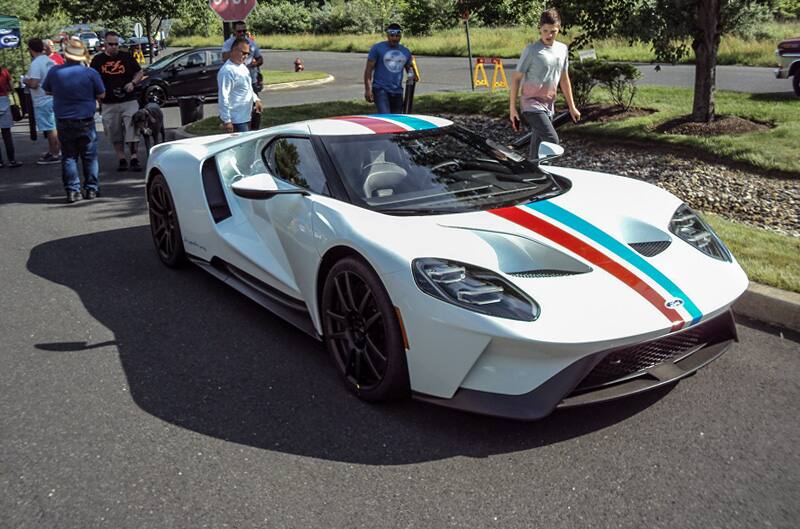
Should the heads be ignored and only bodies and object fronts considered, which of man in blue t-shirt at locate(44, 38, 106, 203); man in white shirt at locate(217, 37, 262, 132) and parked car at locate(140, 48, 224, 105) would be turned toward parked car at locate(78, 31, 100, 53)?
the man in blue t-shirt

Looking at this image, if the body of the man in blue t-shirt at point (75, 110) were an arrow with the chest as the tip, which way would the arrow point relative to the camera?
away from the camera

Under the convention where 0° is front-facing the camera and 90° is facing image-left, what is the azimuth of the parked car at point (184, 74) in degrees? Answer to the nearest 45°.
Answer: approximately 45°

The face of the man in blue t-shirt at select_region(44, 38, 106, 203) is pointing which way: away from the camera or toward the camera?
away from the camera

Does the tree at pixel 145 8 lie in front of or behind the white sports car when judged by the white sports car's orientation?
behind

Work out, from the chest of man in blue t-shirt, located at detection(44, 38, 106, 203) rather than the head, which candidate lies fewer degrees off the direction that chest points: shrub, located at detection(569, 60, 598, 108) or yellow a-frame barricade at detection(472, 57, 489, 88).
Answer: the yellow a-frame barricade

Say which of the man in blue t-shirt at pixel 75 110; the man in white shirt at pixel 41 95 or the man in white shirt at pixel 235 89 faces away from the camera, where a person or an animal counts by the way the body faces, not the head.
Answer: the man in blue t-shirt
